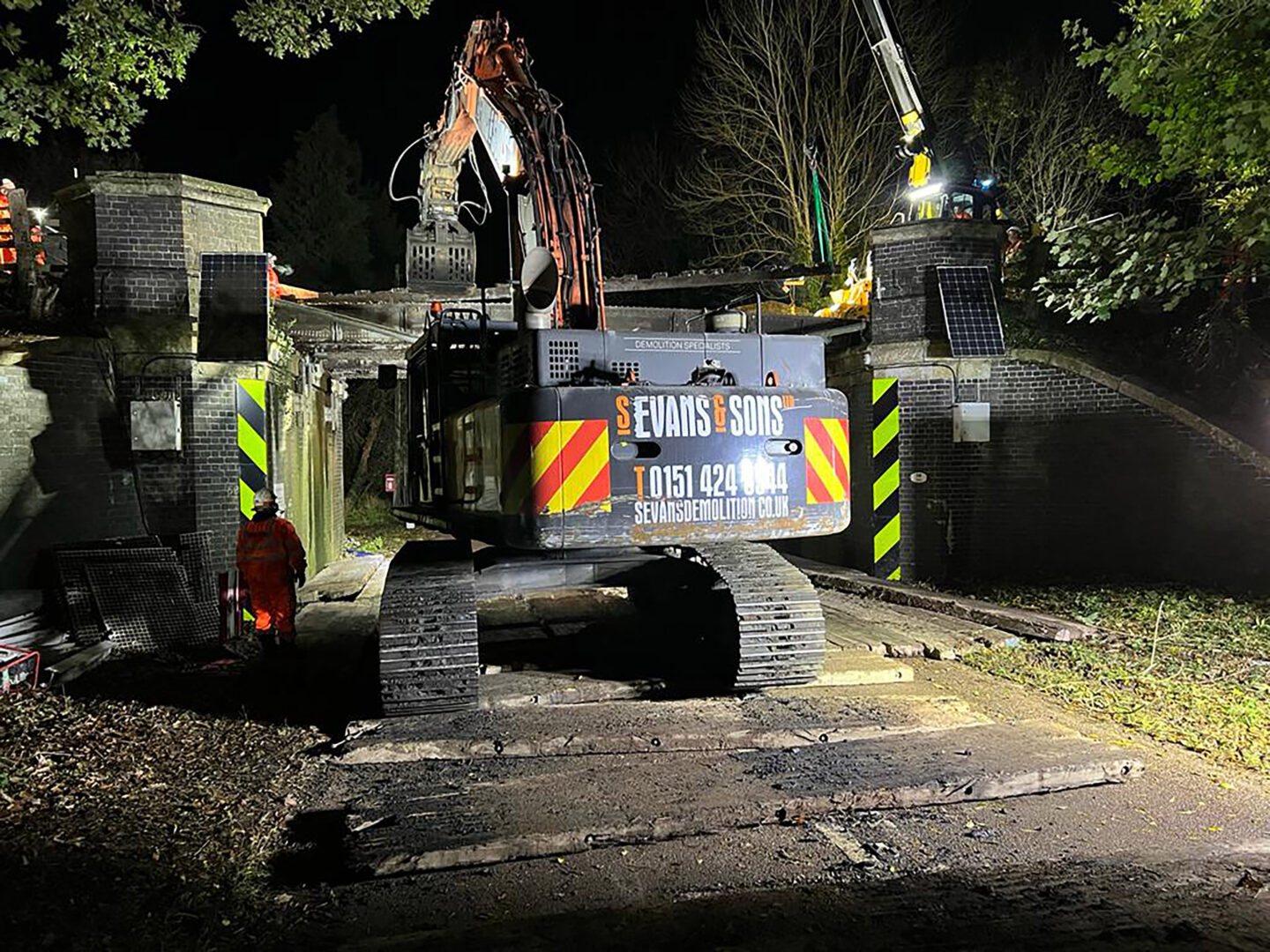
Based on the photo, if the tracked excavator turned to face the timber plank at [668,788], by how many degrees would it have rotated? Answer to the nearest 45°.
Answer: approximately 135° to its left

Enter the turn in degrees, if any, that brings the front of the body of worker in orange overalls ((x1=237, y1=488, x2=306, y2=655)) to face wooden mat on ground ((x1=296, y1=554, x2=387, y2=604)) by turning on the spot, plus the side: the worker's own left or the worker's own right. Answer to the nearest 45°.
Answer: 0° — they already face it

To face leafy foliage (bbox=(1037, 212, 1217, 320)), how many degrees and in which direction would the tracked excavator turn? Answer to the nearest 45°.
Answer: approximately 90° to its right

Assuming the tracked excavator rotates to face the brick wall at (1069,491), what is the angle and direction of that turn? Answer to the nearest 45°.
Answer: approximately 90° to its right

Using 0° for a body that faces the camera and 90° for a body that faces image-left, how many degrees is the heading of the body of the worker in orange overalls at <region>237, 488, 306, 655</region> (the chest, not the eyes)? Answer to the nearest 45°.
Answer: approximately 180°

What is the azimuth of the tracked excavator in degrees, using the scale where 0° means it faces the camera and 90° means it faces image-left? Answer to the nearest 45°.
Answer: approximately 135°
